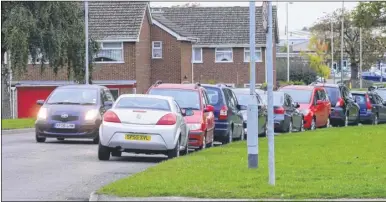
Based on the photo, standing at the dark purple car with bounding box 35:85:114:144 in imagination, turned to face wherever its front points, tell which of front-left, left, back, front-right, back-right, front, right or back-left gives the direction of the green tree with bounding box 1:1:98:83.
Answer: back

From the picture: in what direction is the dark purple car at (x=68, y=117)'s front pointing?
toward the camera

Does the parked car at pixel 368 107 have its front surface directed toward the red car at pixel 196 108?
no

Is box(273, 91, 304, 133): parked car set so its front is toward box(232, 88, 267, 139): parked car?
no

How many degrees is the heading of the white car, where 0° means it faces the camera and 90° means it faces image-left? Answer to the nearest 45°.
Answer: approximately 180°

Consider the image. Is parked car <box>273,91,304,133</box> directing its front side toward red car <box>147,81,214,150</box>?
no

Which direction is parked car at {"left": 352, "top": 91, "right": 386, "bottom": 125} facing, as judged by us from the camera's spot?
facing away from the viewer and to the right of the viewer

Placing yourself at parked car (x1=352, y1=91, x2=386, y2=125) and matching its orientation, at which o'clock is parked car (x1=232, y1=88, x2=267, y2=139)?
parked car (x1=232, y1=88, x2=267, y2=139) is roughly at 5 o'clock from parked car (x1=352, y1=91, x2=386, y2=125).

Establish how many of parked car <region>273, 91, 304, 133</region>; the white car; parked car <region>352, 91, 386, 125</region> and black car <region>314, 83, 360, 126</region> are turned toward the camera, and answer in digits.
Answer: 0

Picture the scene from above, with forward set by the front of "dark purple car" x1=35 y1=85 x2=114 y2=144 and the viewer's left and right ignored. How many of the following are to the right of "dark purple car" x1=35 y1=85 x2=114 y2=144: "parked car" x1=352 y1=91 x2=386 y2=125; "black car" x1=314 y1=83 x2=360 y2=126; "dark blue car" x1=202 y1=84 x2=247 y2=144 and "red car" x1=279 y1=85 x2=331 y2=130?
0

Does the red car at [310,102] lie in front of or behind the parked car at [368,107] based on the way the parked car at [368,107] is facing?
behind

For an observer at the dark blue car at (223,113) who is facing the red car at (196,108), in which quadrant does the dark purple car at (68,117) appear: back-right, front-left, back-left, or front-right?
front-right

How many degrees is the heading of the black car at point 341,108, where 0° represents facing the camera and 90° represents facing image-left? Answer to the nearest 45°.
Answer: approximately 225°

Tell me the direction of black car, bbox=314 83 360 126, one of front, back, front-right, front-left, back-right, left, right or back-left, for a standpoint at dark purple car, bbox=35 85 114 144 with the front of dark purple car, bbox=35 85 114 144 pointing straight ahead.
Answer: back-left

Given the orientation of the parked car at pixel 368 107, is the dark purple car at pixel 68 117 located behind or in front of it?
behind

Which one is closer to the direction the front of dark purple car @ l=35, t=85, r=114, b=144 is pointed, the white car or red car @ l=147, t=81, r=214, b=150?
the white car

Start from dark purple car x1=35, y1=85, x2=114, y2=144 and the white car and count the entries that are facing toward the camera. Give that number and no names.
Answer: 1
